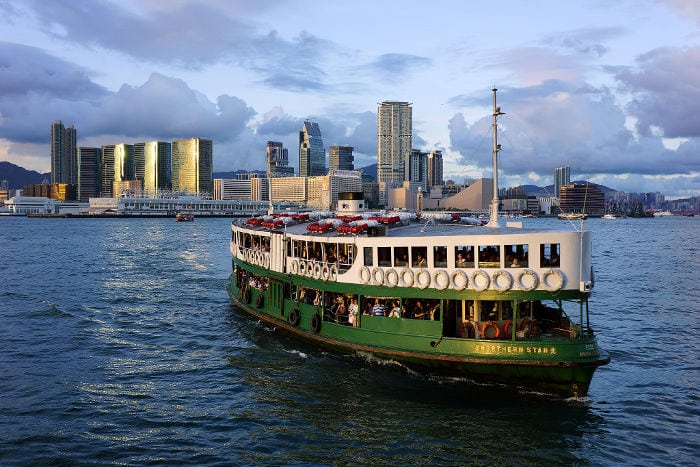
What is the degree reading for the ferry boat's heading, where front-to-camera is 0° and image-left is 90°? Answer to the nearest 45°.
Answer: approximately 315°
